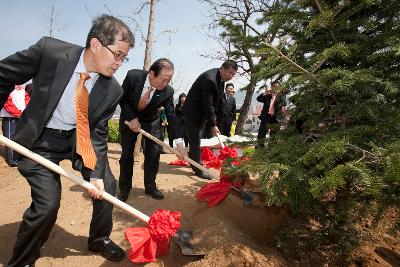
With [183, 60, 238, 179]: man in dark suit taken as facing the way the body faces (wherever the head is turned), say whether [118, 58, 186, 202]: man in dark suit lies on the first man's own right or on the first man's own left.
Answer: on the first man's own right

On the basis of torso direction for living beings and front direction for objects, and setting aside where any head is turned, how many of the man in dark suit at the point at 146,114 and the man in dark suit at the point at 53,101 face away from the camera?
0

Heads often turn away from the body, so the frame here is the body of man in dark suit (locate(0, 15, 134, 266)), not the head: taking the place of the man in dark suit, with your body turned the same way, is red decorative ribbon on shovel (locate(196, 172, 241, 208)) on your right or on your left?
on your left

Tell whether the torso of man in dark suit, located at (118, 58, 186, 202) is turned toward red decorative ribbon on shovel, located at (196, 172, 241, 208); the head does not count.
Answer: yes

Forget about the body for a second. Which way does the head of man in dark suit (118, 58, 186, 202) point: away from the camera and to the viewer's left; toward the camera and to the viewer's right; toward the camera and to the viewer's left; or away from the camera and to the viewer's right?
toward the camera and to the viewer's right

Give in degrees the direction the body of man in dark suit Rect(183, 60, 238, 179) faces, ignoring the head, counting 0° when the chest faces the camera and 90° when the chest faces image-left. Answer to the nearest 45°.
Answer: approximately 270°

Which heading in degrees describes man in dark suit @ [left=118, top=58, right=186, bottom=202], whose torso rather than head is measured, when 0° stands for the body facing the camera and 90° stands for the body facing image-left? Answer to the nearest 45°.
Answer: approximately 315°

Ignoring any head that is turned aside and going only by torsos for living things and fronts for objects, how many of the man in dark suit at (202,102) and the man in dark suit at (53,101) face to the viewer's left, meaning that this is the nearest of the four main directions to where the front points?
0

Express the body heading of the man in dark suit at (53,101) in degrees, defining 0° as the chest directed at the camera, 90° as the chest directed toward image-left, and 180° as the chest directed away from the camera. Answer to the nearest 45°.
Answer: approximately 315°

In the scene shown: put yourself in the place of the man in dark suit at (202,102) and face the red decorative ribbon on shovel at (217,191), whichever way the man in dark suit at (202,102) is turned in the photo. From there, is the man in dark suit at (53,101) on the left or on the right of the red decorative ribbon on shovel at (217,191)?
right

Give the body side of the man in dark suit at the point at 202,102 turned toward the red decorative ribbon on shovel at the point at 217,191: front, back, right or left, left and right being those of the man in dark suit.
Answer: right

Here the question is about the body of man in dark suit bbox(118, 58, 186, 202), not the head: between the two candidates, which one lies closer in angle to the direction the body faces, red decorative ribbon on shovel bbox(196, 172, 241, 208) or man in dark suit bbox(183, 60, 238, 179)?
the red decorative ribbon on shovel

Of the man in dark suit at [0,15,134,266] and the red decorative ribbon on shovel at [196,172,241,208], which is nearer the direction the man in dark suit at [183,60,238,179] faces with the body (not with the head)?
the red decorative ribbon on shovel

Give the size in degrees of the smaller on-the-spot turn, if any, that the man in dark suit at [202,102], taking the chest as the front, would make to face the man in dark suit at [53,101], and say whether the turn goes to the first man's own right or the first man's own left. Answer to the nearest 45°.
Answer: approximately 90° to the first man's own right
